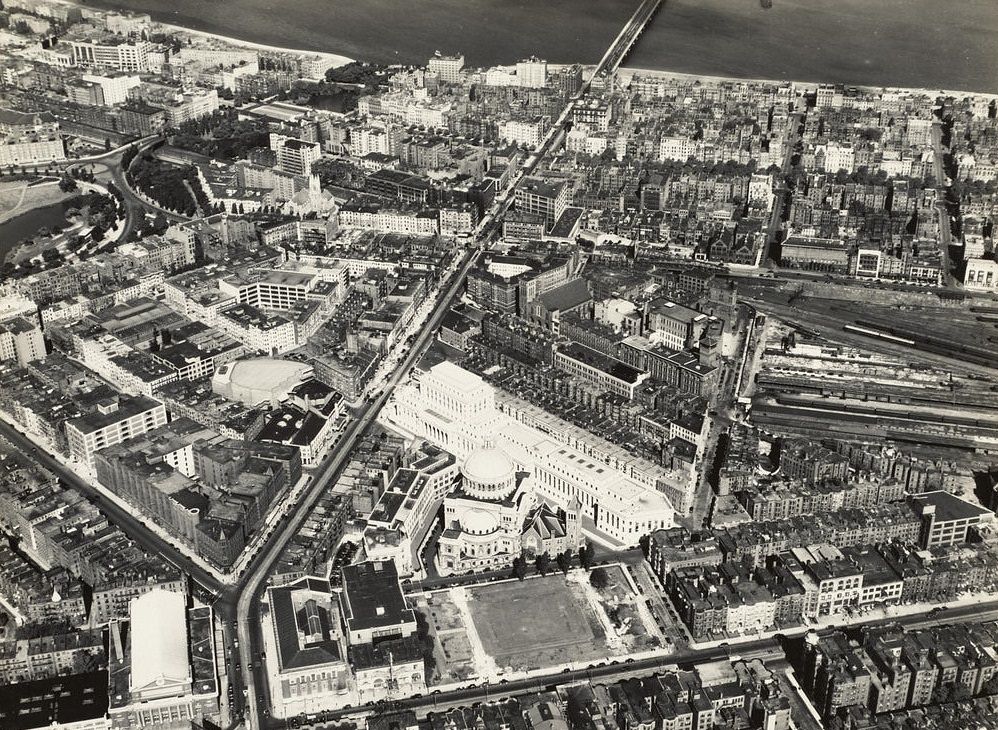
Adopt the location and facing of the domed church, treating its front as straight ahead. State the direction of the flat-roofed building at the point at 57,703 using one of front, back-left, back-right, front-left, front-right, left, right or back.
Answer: front-right

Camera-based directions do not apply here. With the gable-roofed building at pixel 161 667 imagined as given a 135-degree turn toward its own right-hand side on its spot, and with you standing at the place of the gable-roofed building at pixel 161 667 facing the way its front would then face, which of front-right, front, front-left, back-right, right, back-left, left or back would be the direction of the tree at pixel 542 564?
back-right

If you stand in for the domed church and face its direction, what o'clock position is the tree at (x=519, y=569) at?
The tree is roughly at 11 o'clock from the domed church.

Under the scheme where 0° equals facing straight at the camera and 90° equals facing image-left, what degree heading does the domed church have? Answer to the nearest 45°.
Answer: approximately 0°

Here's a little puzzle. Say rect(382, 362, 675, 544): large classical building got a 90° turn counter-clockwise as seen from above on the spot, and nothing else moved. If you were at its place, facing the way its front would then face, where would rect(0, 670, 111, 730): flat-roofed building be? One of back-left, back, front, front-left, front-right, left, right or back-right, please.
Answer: right

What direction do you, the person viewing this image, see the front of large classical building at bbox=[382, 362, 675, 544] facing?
facing the viewer and to the left of the viewer

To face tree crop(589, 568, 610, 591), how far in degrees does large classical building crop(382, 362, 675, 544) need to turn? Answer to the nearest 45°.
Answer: approximately 90° to its left

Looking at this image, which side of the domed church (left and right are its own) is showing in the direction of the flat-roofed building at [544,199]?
back
